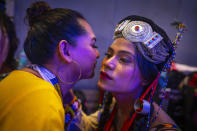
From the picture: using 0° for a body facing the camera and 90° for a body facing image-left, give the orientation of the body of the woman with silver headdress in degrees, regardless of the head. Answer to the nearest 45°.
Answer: approximately 45°

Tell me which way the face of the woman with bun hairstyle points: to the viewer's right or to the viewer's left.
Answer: to the viewer's right

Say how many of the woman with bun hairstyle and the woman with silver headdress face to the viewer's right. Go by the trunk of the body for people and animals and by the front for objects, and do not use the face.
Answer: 1

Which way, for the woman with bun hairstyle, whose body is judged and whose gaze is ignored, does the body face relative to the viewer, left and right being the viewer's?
facing to the right of the viewer

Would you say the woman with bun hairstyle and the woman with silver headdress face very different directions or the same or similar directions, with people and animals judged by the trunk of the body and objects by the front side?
very different directions
